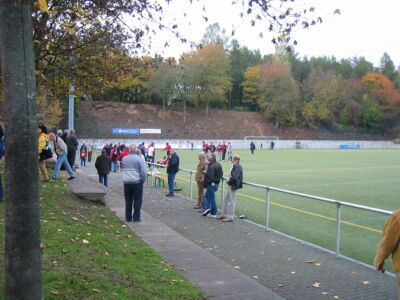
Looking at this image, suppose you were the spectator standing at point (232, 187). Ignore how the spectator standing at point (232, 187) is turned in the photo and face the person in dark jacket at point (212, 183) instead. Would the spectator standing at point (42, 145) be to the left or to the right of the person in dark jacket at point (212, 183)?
left

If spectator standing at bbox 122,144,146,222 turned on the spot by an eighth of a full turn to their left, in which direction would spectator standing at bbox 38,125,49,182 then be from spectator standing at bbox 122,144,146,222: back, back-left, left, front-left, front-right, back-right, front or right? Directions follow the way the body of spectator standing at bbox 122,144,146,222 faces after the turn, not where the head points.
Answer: front

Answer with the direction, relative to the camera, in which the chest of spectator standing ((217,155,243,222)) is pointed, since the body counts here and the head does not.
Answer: to the viewer's left

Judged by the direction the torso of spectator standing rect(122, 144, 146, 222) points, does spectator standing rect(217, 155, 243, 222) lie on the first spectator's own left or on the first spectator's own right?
on the first spectator's own right

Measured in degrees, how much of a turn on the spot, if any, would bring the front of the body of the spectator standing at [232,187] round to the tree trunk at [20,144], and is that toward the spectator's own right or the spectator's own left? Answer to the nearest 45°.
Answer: approximately 90° to the spectator's own left

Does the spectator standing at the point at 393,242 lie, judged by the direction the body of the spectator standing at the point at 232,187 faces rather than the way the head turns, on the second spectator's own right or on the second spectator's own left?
on the second spectator's own left

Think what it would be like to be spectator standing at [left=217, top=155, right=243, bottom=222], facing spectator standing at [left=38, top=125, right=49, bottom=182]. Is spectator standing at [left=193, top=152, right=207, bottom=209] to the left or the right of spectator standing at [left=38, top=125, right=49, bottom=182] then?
right

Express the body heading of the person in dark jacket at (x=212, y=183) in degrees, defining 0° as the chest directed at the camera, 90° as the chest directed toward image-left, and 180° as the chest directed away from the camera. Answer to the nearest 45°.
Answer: approximately 90°

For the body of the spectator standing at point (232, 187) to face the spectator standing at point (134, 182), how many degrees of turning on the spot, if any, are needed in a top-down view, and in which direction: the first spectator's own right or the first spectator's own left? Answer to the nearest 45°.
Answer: approximately 45° to the first spectator's own left

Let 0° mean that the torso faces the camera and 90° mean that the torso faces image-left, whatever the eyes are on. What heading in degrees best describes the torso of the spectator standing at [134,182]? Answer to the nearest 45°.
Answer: approximately 180°
